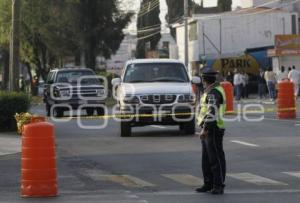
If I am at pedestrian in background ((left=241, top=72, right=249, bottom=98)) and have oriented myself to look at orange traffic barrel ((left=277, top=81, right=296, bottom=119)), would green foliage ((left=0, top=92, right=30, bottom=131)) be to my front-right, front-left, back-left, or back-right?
front-right

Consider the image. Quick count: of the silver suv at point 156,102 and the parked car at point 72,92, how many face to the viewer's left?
0

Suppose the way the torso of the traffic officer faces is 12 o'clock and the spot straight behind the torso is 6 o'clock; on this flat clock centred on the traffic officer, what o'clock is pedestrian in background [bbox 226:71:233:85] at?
The pedestrian in background is roughly at 3 o'clock from the traffic officer.

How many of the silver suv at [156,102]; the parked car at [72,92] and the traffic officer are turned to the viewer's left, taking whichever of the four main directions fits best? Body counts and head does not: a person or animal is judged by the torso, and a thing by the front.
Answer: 1

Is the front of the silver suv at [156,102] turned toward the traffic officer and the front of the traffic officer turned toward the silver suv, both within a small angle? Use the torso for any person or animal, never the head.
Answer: no

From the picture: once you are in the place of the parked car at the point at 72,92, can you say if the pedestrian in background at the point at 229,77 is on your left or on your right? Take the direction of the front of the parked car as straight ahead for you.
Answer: on your left

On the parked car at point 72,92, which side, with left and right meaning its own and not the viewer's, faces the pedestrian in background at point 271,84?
left

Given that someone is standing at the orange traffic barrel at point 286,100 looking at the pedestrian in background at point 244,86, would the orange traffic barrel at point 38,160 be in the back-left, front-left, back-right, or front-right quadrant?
back-left

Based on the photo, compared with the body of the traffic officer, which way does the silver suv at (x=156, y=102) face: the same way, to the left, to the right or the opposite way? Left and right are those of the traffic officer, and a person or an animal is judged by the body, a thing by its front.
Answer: to the left

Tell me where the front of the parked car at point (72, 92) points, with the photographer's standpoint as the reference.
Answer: facing the viewer and to the right of the viewer

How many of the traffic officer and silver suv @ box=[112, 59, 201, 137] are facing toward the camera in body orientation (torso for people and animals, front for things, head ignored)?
1

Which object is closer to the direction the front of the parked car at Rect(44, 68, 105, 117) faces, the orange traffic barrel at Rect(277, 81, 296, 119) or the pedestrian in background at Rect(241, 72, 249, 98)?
the orange traffic barrel

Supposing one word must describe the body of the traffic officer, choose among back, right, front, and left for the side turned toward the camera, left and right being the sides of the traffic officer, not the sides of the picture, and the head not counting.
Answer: left

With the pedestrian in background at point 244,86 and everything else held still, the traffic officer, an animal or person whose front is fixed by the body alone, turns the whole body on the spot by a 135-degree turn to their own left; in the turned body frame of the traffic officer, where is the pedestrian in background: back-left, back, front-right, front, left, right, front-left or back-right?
back-left

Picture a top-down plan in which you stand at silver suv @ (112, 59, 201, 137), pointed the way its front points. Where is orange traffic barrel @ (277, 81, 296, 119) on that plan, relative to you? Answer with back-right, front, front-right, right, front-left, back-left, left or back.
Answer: back-left

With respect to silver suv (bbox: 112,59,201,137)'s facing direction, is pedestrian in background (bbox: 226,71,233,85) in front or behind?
behind
